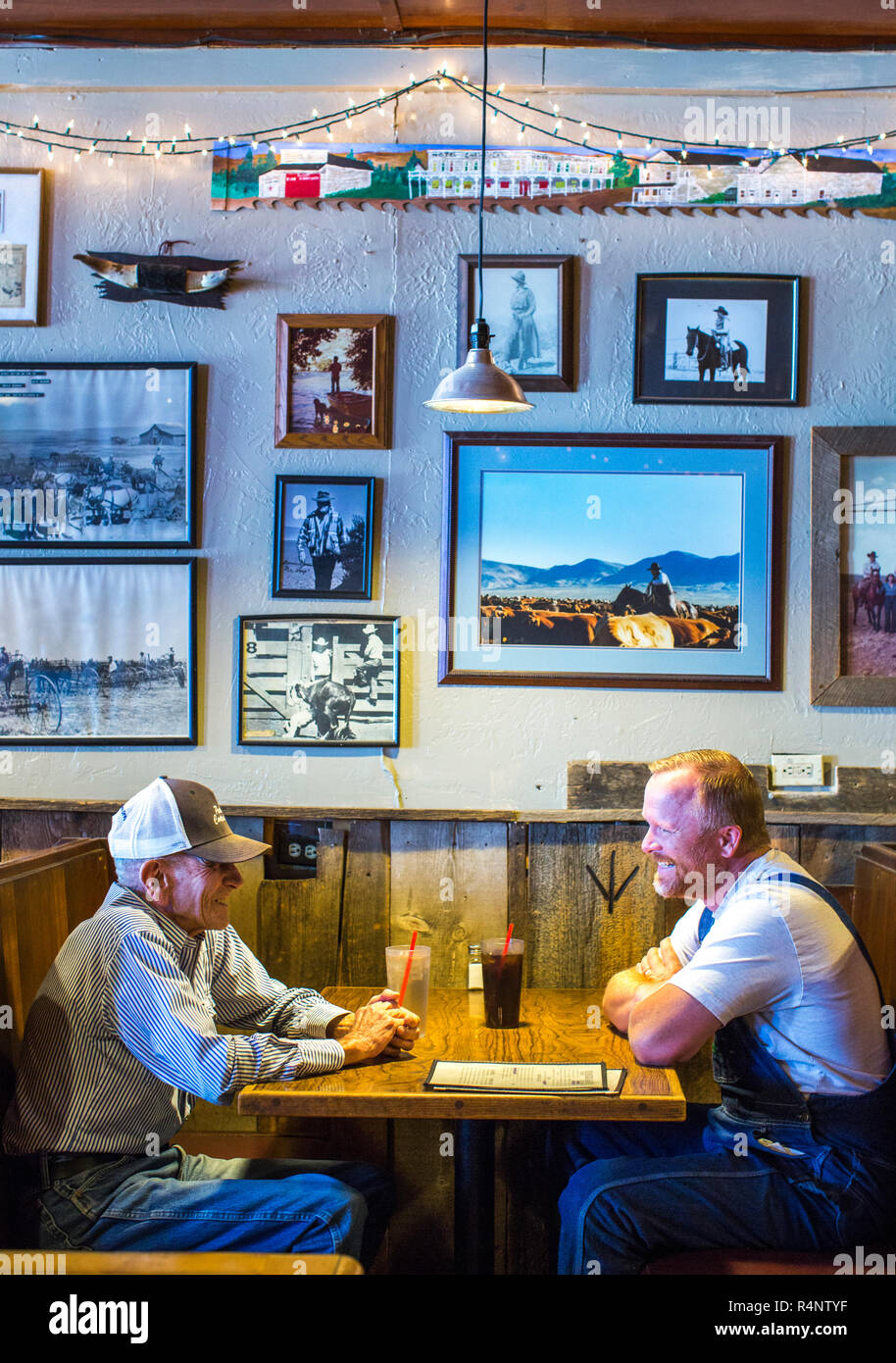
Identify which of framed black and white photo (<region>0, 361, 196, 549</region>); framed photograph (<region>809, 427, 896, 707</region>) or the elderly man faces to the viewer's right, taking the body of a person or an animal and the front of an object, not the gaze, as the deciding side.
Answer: the elderly man

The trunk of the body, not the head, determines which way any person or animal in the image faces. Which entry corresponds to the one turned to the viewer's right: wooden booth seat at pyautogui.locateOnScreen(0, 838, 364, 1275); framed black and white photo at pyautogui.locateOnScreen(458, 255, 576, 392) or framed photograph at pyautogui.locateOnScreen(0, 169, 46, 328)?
the wooden booth seat

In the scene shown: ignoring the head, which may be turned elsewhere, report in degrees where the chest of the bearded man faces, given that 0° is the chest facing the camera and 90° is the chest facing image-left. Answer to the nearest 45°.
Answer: approximately 90°

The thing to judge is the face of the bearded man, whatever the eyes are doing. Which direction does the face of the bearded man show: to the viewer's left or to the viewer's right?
to the viewer's left

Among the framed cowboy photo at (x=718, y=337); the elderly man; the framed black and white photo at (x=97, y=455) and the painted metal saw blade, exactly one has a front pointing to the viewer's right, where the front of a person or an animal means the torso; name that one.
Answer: the elderly man

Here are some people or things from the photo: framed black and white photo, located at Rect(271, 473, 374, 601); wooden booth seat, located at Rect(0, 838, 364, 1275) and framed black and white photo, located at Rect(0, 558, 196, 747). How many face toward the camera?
2

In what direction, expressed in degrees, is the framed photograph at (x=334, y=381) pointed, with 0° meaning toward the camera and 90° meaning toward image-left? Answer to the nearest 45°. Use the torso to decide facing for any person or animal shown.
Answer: approximately 0°

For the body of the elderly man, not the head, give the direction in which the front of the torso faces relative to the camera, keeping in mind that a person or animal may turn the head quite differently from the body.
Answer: to the viewer's right
